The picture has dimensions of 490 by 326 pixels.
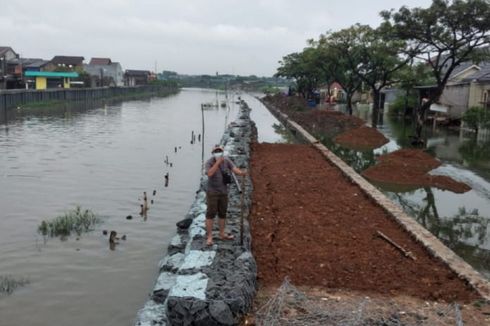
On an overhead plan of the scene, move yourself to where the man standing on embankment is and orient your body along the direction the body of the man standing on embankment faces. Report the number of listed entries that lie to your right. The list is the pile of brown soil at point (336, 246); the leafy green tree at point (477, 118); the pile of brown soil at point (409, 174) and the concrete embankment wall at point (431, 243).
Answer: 0

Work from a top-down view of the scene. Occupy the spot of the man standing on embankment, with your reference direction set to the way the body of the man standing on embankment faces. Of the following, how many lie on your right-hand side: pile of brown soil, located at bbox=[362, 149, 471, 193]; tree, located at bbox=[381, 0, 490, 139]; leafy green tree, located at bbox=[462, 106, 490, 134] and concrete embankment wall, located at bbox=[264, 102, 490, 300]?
0

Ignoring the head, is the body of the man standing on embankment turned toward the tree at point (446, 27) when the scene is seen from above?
no

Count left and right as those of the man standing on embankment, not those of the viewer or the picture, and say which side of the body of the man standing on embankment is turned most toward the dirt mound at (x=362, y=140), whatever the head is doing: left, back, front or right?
back

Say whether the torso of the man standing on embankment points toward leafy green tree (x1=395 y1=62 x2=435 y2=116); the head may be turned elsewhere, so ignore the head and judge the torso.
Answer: no

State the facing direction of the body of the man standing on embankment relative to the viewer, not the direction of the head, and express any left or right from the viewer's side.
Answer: facing the viewer

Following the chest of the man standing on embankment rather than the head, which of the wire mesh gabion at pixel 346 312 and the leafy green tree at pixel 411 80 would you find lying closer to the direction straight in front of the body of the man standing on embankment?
the wire mesh gabion

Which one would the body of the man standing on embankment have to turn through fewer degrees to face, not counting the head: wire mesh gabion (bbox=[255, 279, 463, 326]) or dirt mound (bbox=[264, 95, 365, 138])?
the wire mesh gabion

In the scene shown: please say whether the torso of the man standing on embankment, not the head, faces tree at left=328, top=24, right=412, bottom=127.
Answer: no

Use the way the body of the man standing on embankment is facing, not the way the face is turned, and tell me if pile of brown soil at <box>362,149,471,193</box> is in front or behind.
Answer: behind
